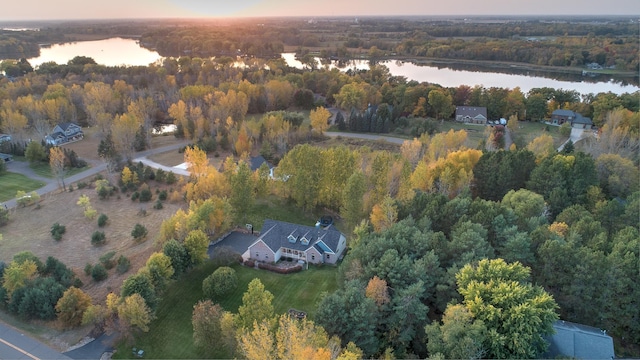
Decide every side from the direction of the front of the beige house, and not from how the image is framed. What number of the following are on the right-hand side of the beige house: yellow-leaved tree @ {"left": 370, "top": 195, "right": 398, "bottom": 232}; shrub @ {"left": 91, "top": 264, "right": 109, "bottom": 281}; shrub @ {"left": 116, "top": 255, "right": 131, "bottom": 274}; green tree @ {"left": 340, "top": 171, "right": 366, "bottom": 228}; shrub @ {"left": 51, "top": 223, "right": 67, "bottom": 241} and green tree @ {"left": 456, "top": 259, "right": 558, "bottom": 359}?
3

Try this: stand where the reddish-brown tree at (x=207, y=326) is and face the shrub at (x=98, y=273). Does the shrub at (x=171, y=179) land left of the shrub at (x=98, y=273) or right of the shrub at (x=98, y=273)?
right

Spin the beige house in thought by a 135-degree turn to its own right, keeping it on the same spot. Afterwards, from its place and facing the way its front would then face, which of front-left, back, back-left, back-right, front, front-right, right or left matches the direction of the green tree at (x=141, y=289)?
left

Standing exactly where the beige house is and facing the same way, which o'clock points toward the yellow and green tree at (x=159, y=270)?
The yellow and green tree is roughly at 2 o'clock from the beige house.

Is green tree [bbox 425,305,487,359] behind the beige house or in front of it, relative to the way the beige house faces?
in front

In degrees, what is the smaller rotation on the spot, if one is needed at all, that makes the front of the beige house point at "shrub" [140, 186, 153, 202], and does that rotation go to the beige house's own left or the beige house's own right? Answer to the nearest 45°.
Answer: approximately 135° to the beige house's own right

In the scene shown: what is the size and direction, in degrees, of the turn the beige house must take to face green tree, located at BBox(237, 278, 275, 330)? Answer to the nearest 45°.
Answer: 0° — it already faces it

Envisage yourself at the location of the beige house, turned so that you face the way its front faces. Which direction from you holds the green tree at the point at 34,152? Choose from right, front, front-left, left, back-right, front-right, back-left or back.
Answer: back-right

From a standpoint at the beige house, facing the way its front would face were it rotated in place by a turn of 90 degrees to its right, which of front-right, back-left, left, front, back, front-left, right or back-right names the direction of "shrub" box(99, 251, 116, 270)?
front

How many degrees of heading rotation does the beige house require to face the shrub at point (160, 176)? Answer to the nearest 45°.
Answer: approximately 135° to its right

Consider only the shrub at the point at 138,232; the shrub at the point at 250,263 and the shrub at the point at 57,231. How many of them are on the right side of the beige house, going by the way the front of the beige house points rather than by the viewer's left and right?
3

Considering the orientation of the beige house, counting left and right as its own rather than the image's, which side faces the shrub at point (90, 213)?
right

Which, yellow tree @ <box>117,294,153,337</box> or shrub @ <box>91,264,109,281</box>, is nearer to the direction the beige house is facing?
the yellow tree

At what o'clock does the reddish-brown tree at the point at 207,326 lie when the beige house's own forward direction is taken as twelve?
The reddish-brown tree is roughly at 1 o'clock from the beige house.

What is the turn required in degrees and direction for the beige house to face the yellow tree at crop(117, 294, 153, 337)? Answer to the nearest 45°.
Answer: approximately 45° to its right

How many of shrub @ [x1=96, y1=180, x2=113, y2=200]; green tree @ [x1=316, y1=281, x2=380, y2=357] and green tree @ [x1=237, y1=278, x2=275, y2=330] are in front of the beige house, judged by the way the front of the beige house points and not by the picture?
2

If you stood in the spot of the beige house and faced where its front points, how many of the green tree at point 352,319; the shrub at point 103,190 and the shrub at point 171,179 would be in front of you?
1

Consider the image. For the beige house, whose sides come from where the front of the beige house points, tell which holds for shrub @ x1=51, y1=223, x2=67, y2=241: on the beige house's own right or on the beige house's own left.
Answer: on the beige house's own right

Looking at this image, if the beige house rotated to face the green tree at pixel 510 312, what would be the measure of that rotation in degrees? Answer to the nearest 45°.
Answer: approximately 45° to its left

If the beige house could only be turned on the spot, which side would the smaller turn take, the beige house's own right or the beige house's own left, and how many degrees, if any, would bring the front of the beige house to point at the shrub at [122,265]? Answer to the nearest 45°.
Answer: approximately 90° to the beige house's own right

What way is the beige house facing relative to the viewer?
toward the camera
